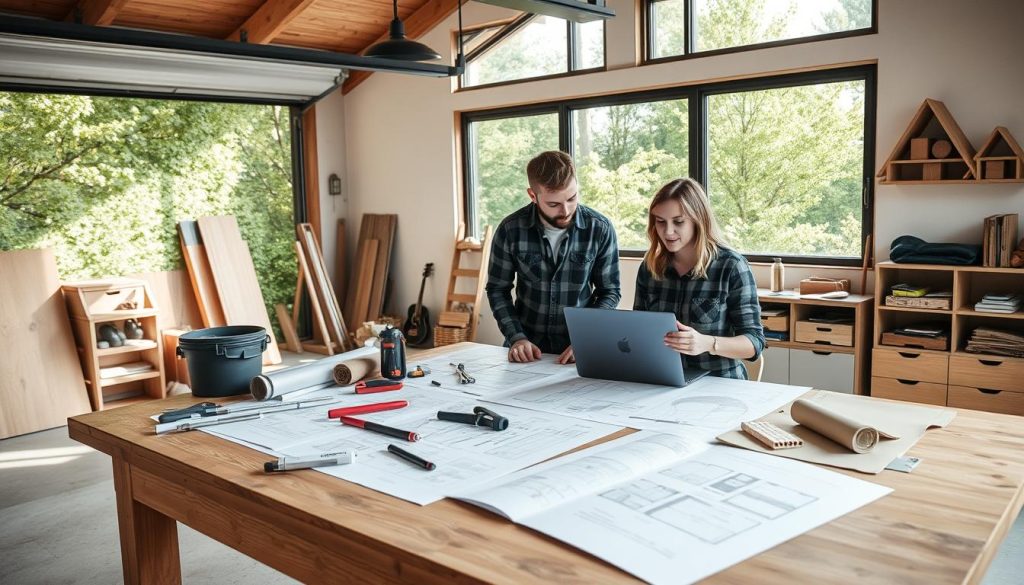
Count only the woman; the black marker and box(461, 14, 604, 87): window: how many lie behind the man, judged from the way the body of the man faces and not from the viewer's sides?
1

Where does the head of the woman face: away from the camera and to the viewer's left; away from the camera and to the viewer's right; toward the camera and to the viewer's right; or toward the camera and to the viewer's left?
toward the camera and to the viewer's left

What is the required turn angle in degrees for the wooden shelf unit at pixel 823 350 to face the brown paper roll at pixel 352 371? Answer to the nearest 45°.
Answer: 0° — it already faces it

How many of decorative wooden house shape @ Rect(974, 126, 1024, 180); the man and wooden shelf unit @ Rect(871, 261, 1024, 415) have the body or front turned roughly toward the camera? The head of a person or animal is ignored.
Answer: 3

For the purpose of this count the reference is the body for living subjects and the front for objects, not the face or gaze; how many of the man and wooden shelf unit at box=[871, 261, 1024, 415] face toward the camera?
2

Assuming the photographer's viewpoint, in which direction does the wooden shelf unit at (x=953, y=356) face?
facing the viewer

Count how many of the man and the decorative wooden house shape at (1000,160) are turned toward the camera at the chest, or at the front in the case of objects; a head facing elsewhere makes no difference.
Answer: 2

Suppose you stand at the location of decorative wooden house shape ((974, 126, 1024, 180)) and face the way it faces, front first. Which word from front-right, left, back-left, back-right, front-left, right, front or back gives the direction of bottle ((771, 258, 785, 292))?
right

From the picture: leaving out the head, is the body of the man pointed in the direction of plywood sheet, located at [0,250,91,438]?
no

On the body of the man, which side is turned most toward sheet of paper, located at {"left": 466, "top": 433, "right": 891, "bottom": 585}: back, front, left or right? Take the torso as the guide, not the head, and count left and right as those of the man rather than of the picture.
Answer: front

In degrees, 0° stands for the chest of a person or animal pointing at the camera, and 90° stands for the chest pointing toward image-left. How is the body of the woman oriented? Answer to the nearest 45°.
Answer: approximately 45°

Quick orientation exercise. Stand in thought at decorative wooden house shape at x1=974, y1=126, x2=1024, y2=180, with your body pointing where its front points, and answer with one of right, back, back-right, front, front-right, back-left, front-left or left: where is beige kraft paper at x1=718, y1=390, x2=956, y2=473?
front

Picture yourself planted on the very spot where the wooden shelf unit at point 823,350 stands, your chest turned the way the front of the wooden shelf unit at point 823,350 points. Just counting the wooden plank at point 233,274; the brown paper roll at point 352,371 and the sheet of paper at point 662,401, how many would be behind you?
0

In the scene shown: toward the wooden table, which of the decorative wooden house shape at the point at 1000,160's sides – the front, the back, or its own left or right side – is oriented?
front
